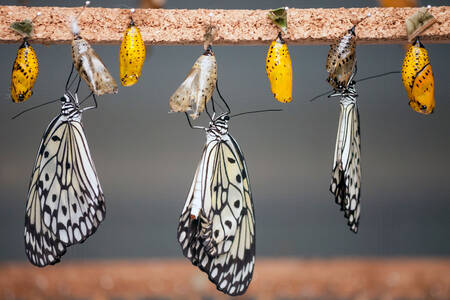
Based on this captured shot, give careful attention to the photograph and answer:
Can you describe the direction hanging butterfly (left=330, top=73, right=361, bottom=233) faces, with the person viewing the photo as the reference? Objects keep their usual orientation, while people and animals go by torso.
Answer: facing the viewer and to the left of the viewer
